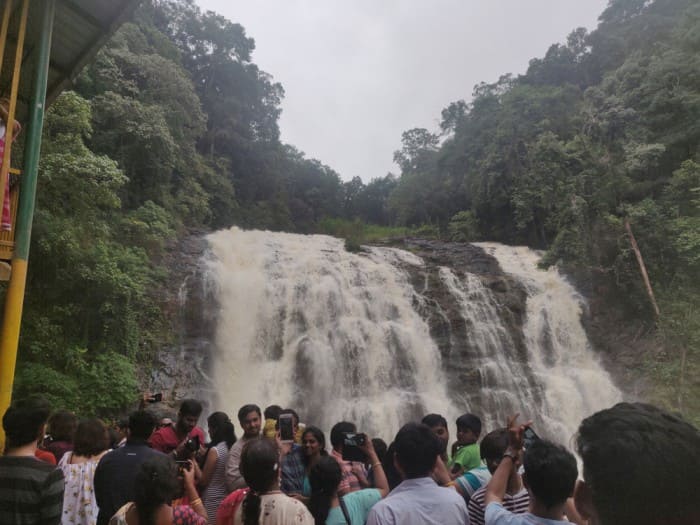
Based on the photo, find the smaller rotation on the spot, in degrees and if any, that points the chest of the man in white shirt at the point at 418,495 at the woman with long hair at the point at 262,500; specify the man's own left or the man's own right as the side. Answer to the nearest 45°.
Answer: approximately 90° to the man's own left

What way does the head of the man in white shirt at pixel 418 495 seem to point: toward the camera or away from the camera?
away from the camera

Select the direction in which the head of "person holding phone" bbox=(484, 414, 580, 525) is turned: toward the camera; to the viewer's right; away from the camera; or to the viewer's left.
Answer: away from the camera

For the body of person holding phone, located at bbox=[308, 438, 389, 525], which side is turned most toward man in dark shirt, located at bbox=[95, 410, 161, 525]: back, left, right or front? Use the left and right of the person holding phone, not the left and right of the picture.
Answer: left

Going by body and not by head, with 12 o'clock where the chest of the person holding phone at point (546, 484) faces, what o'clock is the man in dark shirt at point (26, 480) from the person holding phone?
The man in dark shirt is roughly at 9 o'clock from the person holding phone.

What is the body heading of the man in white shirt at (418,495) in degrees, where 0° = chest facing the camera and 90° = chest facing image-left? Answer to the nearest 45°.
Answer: approximately 180°

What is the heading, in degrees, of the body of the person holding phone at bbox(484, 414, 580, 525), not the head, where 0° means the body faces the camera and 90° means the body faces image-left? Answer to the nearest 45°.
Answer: approximately 180°
